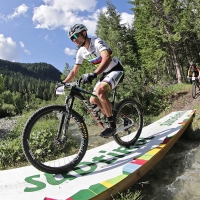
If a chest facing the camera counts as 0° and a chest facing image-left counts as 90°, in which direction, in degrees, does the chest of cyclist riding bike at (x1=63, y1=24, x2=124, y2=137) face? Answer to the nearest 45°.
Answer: approximately 45°

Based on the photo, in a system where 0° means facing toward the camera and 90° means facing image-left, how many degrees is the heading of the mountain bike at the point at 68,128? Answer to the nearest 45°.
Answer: approximately 45°
